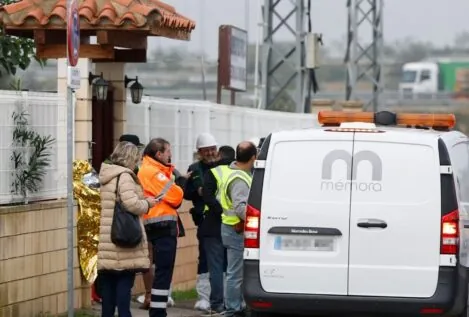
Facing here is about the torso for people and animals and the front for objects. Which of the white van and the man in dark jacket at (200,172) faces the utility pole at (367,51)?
the white van

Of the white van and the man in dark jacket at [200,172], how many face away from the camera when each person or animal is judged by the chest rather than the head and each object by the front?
1

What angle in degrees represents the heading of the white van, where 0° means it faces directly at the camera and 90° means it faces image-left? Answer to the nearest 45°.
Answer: approximately 180°

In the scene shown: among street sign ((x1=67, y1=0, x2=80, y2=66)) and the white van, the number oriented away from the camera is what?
1

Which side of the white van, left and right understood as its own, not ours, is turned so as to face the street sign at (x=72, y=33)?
left

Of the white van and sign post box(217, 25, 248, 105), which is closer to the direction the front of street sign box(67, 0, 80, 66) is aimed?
the white van
